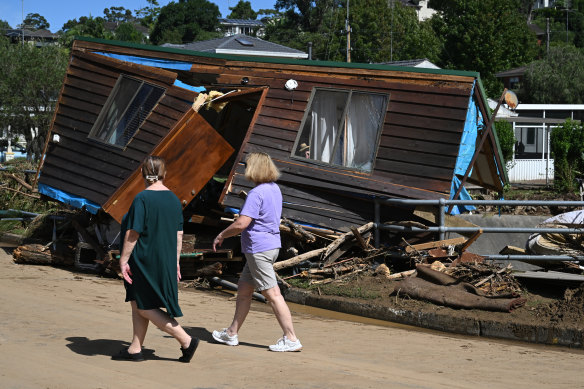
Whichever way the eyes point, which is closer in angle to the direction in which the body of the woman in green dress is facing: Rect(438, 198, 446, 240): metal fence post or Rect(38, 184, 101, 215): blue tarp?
the blue tarp

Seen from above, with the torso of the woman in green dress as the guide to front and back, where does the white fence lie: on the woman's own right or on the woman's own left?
on the woman's own right

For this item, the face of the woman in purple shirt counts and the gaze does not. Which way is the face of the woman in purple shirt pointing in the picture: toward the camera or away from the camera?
away from the camera

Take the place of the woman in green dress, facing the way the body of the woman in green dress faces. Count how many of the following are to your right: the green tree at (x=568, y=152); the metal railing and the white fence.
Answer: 3

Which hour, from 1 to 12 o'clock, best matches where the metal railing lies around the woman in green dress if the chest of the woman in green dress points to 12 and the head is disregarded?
The metal railing is roughly at 3 o'clock from the woman in green dress.

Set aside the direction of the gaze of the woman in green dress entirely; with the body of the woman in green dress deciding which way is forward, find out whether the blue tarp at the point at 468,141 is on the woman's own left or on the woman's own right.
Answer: on the woman's own right

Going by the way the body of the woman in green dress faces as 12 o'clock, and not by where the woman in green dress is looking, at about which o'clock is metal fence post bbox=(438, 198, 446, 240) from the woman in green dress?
The metal fence post is roughly at 3 o'clock from the woman in green dress.

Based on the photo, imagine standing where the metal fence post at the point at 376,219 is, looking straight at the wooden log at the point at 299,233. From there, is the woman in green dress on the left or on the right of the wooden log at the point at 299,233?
left

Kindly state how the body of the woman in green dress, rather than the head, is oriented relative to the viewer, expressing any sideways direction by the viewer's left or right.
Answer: facing away from the viewer and to the left of the viewer

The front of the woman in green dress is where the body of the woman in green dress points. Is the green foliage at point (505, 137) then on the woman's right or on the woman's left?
on the woman's right

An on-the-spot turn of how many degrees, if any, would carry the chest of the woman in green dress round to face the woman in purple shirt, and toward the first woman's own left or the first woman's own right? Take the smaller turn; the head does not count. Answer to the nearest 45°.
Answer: approximately 90° to the first woman's own right

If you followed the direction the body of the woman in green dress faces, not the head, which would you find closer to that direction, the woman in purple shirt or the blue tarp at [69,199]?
the blue tarp
